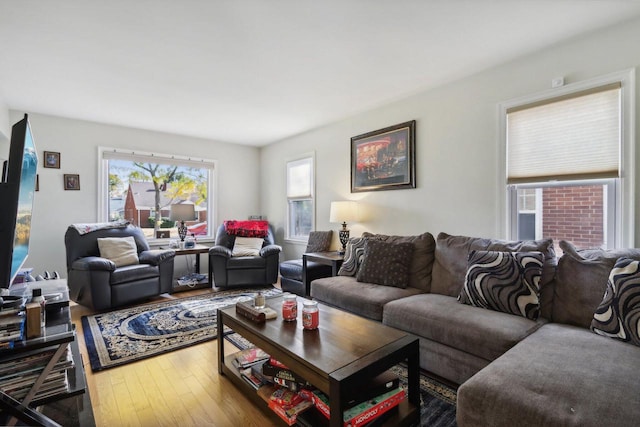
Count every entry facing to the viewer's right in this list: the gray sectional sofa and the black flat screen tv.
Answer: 1

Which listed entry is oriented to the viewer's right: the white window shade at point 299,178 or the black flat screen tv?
the black flat screen tv

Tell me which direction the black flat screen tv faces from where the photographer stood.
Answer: facing to the right of the viewer

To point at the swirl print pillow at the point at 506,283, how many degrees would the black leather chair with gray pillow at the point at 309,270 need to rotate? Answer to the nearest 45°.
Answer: approximately 90° to its left

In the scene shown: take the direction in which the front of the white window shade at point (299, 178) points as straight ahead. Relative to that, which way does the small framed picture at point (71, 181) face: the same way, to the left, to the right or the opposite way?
to the left

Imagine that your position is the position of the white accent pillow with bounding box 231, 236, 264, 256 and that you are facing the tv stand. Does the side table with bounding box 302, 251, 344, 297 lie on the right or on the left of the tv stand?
left
